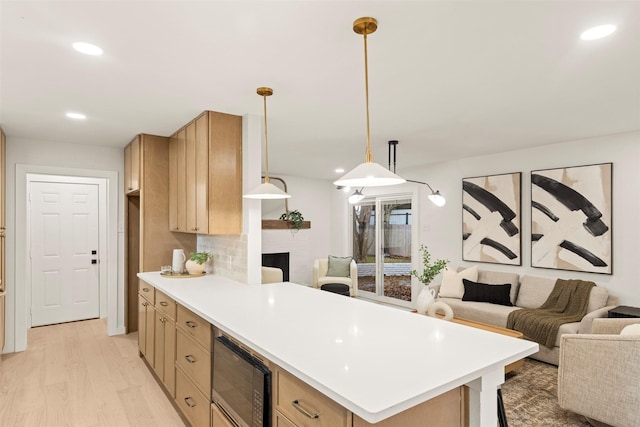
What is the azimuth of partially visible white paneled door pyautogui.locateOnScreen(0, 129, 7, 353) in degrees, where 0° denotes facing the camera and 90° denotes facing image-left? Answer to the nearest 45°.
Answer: approximately 270°

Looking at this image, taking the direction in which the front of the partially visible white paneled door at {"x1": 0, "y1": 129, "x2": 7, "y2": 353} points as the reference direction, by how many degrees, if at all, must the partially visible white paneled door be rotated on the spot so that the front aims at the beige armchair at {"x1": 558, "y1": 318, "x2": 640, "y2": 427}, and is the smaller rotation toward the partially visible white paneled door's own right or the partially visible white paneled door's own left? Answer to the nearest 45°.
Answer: approximately 45° to the partially visible white paneled door's own right

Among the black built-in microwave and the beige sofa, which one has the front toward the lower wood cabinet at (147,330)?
the beige sofa

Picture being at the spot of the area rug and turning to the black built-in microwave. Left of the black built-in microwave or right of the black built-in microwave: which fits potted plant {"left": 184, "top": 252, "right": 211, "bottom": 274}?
right

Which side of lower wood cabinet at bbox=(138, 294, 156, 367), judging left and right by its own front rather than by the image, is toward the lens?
left

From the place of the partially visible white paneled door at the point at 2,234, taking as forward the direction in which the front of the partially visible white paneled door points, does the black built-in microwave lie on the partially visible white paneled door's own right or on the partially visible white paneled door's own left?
on the partially visible white paneled door's own right

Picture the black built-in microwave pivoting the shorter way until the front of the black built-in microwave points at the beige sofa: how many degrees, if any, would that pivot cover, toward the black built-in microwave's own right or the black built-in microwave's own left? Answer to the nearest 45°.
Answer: approximately 180°

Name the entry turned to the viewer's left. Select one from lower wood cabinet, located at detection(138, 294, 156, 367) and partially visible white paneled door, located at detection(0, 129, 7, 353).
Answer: the lower wood cabinet

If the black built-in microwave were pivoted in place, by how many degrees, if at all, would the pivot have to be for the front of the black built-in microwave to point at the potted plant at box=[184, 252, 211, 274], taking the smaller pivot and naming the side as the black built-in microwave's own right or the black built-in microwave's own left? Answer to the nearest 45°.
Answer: approximately 135° to the black built-in microwave's own right

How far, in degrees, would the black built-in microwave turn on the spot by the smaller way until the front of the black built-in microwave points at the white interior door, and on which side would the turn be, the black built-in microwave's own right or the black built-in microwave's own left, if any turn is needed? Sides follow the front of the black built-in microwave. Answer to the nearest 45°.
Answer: approximately 90° to the black built-in microwave's own right
